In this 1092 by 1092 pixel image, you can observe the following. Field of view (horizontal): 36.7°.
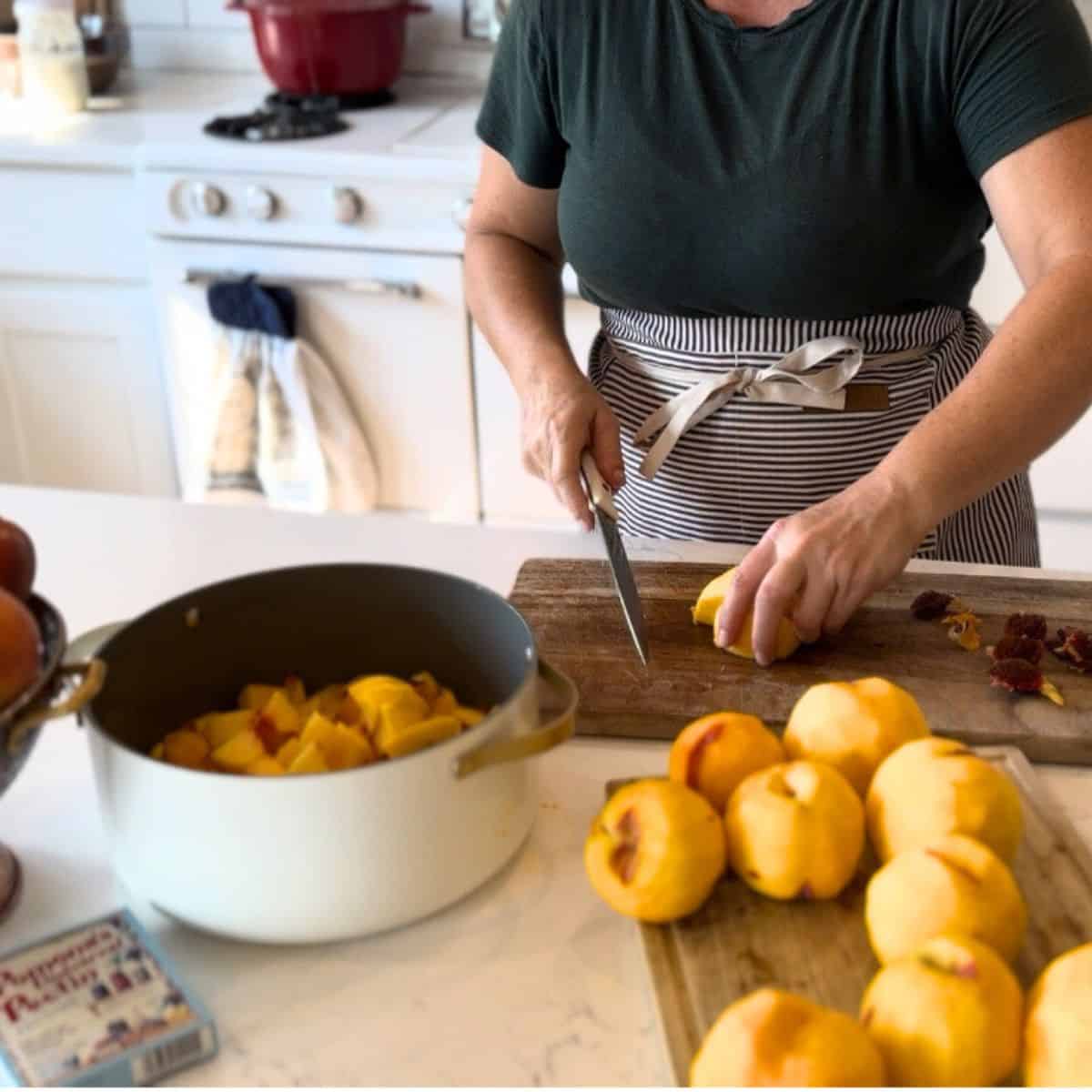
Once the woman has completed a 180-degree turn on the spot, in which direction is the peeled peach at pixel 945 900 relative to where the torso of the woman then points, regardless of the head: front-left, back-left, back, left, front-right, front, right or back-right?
back

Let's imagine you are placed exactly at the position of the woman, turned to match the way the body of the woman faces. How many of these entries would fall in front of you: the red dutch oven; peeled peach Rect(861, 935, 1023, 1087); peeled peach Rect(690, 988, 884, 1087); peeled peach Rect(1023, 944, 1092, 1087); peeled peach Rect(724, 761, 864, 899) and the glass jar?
4

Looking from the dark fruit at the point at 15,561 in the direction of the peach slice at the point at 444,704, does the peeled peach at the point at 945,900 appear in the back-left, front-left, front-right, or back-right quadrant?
front-right

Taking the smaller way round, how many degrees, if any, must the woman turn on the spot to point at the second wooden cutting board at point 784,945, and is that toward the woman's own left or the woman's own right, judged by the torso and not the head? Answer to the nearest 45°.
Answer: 0° — they already face it

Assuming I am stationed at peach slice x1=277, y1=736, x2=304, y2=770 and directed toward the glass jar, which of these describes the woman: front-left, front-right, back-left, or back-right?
front-right

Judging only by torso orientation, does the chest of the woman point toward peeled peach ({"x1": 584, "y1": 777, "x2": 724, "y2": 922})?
yes

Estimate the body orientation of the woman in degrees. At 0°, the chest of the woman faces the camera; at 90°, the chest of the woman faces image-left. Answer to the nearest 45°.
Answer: approximately 0°

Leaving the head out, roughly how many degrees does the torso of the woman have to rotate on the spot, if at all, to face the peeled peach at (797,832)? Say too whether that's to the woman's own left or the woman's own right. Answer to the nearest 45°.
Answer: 0° — they already face it

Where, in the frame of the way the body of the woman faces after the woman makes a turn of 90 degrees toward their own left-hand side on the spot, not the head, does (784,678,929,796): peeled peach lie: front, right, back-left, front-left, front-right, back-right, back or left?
right

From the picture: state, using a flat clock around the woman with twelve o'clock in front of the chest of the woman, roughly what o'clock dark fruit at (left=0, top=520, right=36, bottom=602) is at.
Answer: The dark fruit is roughly at 1 o'clock from the woman.

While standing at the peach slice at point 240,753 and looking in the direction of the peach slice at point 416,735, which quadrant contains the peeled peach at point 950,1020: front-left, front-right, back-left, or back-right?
front-right

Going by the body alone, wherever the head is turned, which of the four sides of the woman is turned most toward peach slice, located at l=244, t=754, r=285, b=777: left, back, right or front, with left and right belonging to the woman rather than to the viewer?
front

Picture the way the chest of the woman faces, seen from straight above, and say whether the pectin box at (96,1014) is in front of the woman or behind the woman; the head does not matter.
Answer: in front
